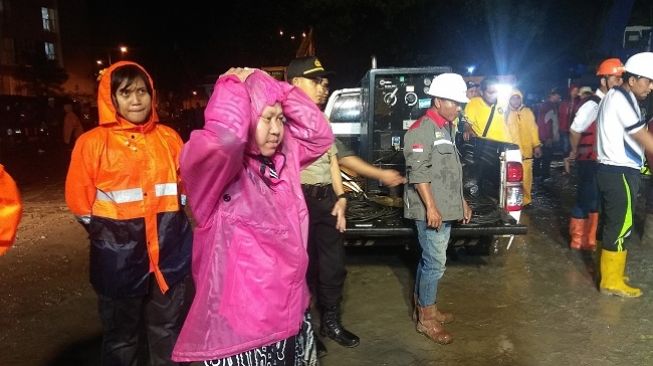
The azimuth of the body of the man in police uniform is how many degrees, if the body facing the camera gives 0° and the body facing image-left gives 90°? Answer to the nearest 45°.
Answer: approximately 315°

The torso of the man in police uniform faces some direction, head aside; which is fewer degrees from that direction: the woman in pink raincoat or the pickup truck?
the woman in pink raincoat

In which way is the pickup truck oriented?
away from the camera

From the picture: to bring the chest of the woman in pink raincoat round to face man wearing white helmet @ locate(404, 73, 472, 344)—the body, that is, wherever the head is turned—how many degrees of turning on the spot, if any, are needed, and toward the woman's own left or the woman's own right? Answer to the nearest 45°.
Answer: approximately 90° to the woman's own left

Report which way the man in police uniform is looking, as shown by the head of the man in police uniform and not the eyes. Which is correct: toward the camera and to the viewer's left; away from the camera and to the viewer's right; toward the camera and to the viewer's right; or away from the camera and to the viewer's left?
toward the camera and to the viewer's right

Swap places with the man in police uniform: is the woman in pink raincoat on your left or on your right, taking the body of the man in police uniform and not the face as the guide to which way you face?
on your right

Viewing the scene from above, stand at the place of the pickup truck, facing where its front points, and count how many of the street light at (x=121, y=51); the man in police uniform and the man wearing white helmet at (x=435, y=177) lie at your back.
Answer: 2

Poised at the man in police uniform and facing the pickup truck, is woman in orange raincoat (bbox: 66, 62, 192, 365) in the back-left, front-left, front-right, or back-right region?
back-left

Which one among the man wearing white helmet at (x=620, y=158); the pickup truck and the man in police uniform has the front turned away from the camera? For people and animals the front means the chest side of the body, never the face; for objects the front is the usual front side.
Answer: the pickup truck

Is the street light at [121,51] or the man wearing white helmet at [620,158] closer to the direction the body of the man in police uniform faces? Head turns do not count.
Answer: the man wearing white helmet

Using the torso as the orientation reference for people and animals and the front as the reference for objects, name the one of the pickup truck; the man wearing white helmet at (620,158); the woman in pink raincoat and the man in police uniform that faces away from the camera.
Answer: the pickup truck
